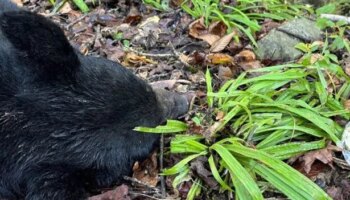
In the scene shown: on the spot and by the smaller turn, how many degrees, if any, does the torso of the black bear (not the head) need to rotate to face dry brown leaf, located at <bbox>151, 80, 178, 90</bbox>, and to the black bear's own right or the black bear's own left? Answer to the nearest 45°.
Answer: approximately 45° to the black bear's own left

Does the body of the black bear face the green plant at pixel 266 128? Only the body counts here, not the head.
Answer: yes

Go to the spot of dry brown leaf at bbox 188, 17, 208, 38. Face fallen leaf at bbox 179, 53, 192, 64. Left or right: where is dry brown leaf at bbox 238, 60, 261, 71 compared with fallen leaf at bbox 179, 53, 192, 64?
left

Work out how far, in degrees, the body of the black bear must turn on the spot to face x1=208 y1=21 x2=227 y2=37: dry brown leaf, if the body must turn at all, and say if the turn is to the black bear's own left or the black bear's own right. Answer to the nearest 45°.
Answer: approximately 45° to the black bear's own left

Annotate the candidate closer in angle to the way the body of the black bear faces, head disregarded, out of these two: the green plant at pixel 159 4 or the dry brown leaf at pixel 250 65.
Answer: the dry brown leaf

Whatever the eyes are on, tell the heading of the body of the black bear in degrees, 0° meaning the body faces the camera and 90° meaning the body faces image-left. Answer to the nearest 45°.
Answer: approximately 270°
